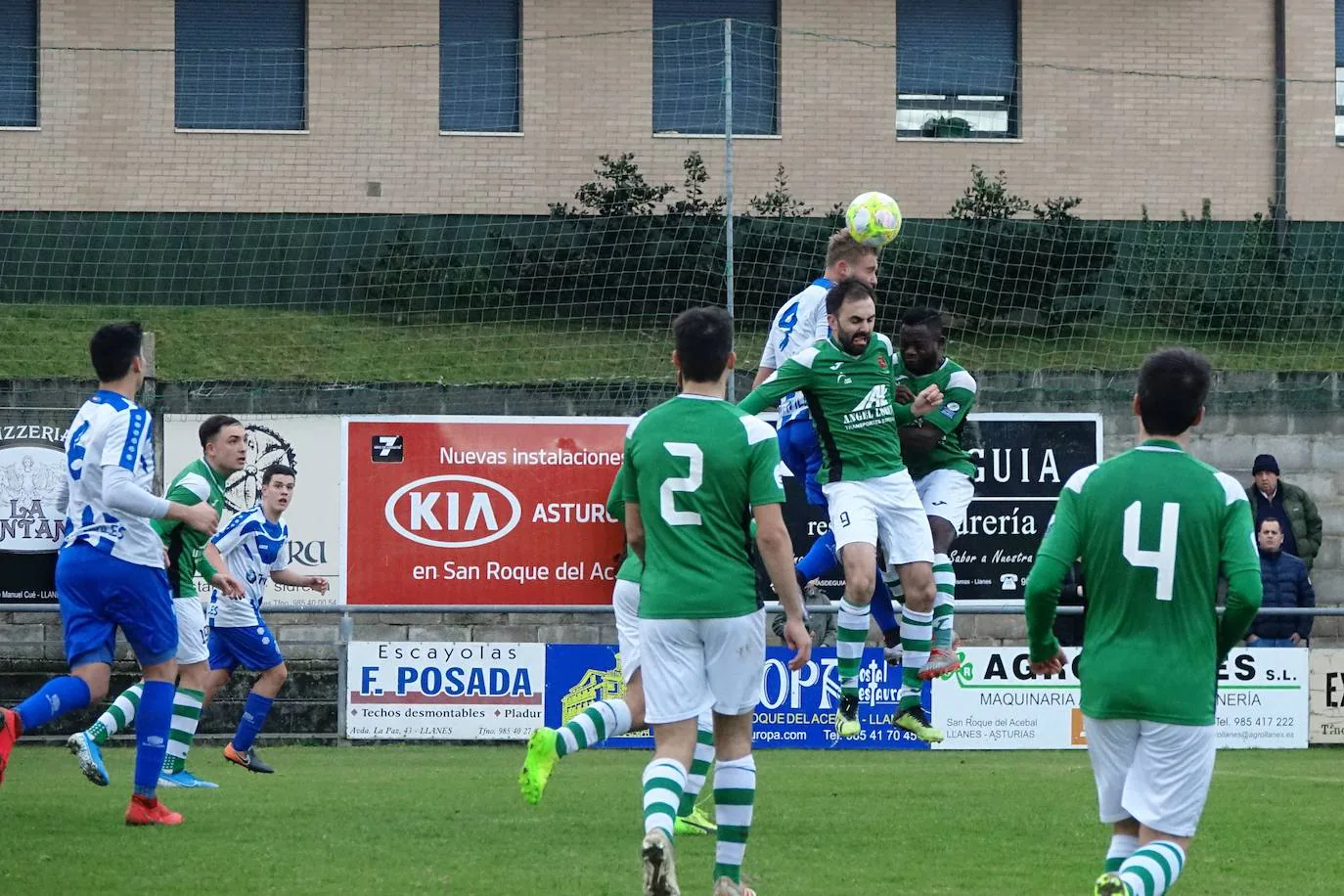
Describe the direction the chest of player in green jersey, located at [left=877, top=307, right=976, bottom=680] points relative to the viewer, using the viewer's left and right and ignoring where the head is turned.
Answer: facing the viewer and to the left of the viewer

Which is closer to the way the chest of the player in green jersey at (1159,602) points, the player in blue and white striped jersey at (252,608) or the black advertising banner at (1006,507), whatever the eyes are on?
the black advertising banner

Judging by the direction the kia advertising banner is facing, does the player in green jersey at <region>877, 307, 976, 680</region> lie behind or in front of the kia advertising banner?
in front

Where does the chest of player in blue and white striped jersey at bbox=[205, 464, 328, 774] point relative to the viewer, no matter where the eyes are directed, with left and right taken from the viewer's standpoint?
facing the viewer and to the right of the viewer

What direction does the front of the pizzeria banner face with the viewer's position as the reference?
facing the viewer

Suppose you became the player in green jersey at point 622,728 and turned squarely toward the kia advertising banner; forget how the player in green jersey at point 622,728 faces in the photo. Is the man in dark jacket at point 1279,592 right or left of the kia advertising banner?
right

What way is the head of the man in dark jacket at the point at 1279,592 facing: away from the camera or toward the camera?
toward the camera

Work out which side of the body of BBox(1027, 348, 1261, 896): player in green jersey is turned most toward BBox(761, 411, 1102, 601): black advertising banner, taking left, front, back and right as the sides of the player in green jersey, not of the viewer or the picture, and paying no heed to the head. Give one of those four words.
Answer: front

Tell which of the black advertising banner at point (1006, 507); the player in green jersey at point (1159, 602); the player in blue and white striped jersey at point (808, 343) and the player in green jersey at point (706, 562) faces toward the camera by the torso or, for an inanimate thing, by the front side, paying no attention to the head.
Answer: the black advertising banner

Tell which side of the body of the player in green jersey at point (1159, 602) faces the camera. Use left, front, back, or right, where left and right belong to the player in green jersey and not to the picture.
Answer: back

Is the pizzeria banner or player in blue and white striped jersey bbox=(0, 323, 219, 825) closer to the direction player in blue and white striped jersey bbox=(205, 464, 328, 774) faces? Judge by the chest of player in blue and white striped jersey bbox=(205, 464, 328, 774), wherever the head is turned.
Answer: the player in blue and white striped jersey

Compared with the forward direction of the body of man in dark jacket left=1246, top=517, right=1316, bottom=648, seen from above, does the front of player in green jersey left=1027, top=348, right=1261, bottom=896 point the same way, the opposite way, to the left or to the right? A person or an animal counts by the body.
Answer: the opposite way

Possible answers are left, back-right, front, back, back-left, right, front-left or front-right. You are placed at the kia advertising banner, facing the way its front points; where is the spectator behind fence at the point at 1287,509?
left

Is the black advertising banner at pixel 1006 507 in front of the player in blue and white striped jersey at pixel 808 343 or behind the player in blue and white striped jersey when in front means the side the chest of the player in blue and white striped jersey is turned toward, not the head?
in front
